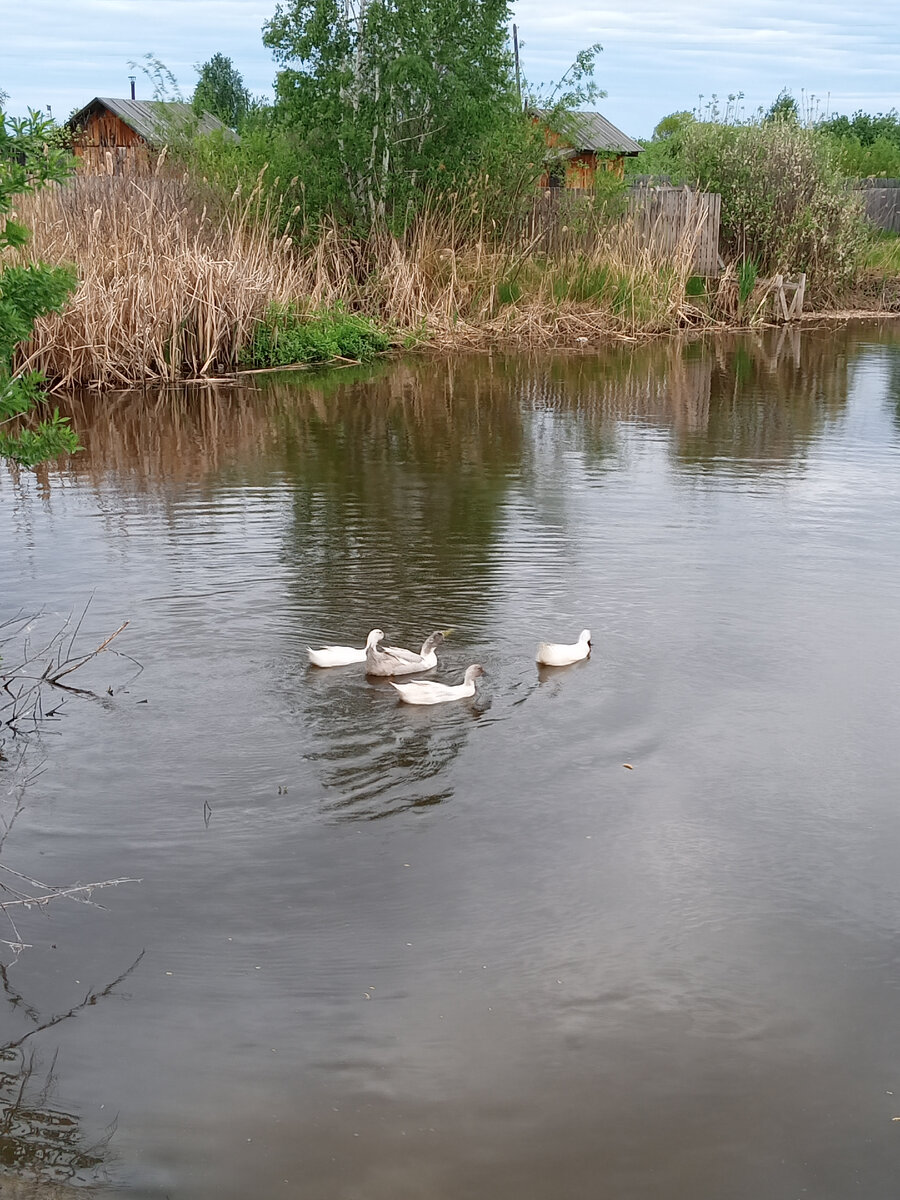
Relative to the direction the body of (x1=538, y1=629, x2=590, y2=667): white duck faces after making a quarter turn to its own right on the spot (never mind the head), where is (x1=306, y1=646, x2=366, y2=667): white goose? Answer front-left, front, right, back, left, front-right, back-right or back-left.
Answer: right

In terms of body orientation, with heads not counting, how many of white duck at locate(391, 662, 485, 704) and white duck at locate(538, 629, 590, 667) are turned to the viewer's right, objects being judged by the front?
2

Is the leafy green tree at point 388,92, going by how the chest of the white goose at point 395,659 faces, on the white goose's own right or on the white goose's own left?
on the white goose's own left

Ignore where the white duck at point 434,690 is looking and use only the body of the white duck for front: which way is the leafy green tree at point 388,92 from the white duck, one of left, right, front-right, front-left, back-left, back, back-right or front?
left

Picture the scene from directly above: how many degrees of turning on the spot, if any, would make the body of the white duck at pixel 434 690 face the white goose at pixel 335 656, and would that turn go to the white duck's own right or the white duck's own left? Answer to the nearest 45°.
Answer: approximately 135° to the white duck's own left

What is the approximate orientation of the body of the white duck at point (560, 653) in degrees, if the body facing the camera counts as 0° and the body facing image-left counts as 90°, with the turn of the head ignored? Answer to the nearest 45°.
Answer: approximately 270°

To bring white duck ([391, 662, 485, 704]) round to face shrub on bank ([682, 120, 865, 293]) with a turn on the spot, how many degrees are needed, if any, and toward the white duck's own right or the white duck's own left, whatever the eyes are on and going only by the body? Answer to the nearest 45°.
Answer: approximately 90° to the white duck's own left

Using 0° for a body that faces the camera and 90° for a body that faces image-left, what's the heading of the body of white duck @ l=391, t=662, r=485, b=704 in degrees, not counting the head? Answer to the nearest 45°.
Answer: approximately 270°

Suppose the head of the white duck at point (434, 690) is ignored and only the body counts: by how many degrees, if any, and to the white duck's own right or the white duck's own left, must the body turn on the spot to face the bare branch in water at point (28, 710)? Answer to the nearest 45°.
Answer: approximately 180°

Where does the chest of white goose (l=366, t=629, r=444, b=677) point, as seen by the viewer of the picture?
to the viewer's right

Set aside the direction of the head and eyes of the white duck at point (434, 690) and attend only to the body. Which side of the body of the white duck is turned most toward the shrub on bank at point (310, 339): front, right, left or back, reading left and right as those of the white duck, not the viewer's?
left
